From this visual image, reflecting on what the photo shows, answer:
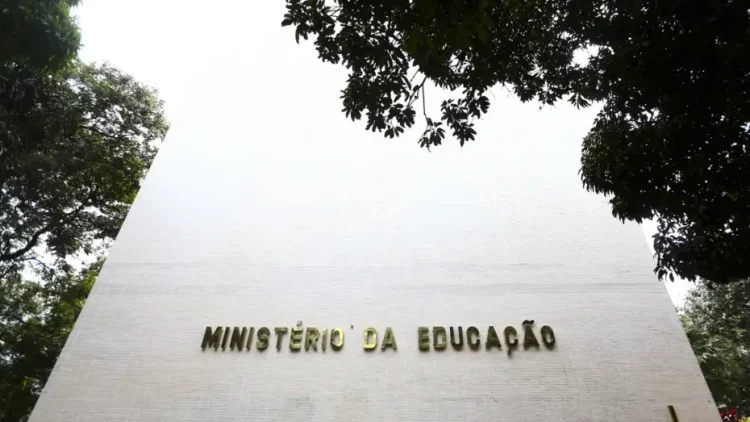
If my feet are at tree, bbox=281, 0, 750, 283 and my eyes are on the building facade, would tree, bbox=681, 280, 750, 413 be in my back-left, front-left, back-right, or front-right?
front-right

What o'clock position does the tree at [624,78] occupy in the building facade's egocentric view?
The tree is roughly at 11 o'clock from the building facade.

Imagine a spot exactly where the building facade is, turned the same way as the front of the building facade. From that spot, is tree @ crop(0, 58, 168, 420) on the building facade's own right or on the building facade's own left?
on the building facade's own right

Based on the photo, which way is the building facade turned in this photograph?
toward the camera

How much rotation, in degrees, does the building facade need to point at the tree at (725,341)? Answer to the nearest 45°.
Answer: approximately 135° to its left
